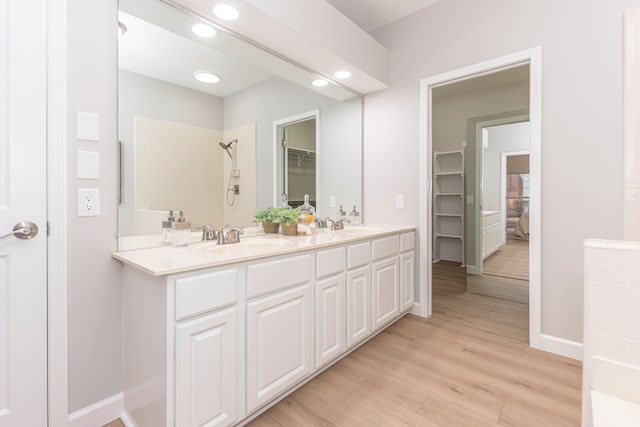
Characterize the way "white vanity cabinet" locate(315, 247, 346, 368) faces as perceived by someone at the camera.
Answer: facing the viewer and to the right of the viewer

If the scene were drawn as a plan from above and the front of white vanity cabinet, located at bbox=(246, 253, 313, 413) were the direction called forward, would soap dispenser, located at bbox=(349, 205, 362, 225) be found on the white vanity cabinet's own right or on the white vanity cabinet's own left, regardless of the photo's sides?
on the white vanity cabinet's own left

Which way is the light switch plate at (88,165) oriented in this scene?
toward the camera

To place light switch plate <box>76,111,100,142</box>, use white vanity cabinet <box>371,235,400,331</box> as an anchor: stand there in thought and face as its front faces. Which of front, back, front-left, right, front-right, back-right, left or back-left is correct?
right

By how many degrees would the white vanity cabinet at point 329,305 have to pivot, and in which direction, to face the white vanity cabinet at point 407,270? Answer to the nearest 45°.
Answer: approximately 90° to its left

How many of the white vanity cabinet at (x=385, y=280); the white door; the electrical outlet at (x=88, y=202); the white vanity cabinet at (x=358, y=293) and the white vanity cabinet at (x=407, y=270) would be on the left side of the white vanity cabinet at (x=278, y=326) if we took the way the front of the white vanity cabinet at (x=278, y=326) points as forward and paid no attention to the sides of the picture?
3

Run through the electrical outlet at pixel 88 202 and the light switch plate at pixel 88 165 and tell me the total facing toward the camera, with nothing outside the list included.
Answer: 2

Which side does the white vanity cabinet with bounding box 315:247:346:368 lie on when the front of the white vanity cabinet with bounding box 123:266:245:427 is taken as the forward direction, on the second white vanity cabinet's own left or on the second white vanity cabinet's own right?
on the second white vanity cabinet's own left

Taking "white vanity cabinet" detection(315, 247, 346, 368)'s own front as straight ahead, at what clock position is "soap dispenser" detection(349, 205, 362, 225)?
The soap dispenser is roughly at 8 o'clock from the white vanity cabinet.

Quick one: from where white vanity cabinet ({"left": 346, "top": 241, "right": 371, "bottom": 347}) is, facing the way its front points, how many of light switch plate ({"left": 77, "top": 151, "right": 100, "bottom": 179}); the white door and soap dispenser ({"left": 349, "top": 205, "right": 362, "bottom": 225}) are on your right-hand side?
2
